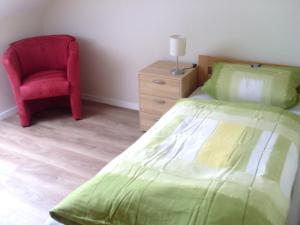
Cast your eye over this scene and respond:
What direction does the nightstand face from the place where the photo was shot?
facing the viewer and to the left of the viewer

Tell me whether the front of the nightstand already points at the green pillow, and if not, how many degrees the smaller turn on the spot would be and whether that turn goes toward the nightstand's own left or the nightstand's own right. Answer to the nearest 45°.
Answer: approximately 90° to the nightstand's own left

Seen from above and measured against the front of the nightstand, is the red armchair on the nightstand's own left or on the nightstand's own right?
on the nightstand's own right
